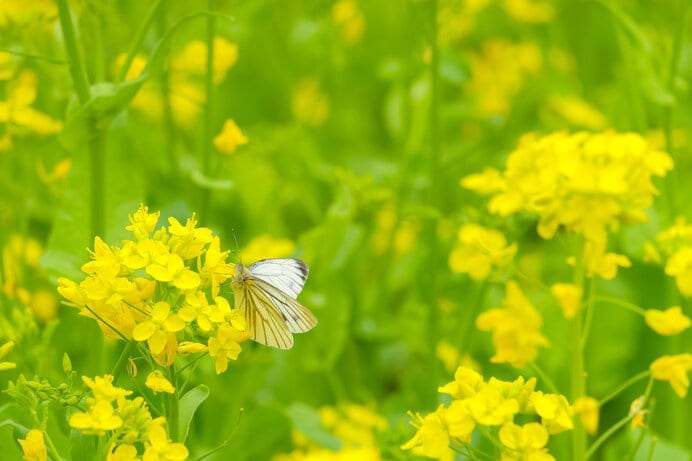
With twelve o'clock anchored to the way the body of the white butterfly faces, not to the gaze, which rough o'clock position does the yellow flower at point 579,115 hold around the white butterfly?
The yellow flower is roughly at 4 o'clock from the white butterfly.

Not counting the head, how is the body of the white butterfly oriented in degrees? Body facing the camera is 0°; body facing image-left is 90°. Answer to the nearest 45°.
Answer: approximately 90°

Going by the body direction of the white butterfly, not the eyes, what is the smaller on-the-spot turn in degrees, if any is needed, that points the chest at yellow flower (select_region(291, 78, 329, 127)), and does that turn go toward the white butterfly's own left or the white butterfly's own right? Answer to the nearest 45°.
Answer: approximately 90° to the white butterfly's own right
